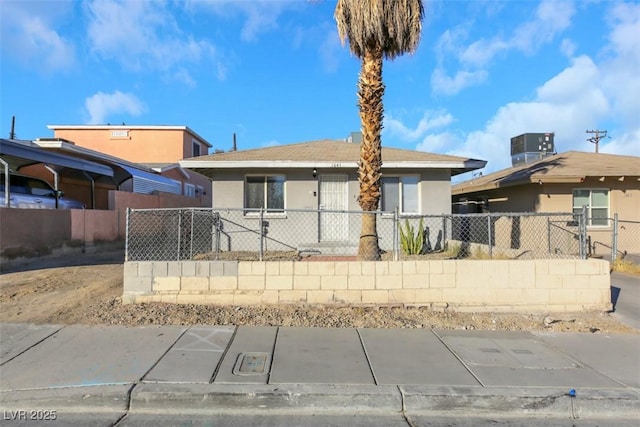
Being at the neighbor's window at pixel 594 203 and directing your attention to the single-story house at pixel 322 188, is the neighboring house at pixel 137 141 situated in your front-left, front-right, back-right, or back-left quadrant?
front-right

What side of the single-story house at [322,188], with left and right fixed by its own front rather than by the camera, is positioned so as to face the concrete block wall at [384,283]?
front

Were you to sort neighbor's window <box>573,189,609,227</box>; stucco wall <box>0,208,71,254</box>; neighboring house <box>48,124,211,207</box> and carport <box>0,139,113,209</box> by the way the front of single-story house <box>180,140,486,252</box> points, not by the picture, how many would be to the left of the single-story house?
1

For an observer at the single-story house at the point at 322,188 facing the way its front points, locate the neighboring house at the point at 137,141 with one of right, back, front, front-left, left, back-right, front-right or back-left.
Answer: back-right

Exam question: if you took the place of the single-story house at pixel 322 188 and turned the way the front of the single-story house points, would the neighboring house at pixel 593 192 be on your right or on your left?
on your left

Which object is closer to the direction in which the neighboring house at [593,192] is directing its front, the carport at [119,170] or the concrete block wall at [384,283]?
the concrete block wall

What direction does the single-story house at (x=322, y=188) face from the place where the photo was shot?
facing the viewer

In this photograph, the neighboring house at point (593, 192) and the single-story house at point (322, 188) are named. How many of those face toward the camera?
2

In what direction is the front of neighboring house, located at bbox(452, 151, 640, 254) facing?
toward the camera

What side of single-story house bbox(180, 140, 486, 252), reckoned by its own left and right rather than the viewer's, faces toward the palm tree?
front

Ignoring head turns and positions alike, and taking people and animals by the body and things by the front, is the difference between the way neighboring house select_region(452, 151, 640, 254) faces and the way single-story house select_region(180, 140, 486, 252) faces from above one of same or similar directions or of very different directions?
same or similar directions

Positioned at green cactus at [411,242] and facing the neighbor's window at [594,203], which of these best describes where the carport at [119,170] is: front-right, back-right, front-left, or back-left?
back-left

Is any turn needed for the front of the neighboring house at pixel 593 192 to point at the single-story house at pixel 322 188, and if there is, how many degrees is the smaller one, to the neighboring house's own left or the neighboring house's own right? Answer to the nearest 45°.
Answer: approximately 45° to the neighboring house's own right

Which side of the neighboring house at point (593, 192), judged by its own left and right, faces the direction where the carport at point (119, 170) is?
right

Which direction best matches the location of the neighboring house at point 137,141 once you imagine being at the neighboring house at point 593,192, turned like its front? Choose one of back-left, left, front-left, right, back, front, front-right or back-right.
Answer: right
